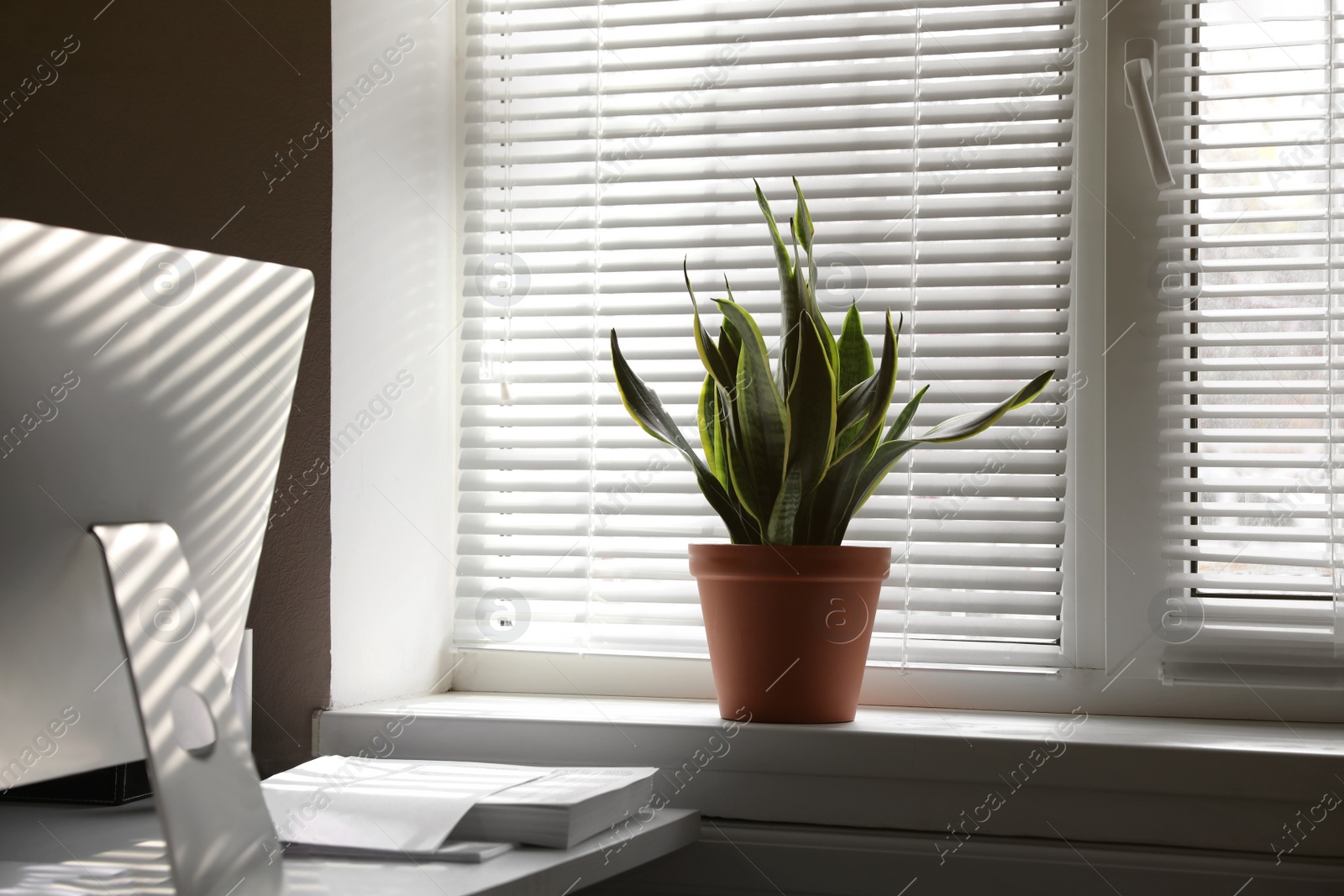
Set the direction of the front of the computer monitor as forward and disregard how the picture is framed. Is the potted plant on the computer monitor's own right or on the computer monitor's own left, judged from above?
on the computer monitor's own right

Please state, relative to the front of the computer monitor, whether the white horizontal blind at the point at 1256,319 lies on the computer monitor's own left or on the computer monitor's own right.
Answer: on the computer monitor's own right

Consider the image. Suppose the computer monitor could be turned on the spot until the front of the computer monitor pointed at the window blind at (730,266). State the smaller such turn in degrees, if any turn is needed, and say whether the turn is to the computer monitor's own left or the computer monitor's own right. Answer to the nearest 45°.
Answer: approximately 90° to the computer monitor's own right

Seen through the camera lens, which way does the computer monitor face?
facing away from the viewer and to the left of the viewer
